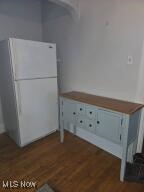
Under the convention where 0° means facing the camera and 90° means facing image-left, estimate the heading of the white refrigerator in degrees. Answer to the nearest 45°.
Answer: approximately 315°

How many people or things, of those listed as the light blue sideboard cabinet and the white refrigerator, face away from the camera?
0

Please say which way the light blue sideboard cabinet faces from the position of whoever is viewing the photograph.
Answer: facing the viewer and to the left of the viewer

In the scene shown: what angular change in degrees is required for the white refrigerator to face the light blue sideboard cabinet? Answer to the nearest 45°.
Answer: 0° — it already faces it
